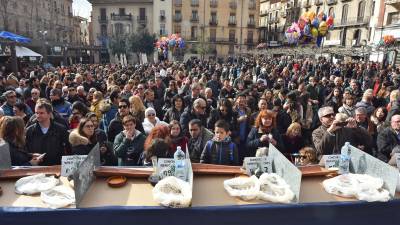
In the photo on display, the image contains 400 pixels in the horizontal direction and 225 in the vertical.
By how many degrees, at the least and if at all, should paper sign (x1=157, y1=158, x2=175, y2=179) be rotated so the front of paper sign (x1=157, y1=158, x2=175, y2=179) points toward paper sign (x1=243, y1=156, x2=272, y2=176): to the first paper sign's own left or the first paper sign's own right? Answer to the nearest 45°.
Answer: approximately 90° to the first paper sign's own left

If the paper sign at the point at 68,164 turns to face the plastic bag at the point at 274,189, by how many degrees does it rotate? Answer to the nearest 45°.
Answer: approximately 45° to its left

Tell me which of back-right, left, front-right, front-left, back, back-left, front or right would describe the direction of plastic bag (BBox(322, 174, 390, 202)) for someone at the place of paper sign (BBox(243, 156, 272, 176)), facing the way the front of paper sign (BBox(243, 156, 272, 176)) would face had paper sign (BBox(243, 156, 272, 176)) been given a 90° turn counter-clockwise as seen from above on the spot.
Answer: front

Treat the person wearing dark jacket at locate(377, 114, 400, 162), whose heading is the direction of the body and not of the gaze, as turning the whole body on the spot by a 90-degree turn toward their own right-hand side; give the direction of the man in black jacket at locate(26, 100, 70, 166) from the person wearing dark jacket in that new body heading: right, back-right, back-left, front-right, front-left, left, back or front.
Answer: front

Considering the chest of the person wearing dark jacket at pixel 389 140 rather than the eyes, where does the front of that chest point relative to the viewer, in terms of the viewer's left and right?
facing the viewer and to the right of the viewer

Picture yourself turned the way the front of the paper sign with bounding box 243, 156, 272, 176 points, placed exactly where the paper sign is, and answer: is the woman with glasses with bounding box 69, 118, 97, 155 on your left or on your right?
on your right

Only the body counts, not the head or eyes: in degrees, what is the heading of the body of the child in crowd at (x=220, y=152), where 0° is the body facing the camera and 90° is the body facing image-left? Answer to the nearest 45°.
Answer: approximately 0°

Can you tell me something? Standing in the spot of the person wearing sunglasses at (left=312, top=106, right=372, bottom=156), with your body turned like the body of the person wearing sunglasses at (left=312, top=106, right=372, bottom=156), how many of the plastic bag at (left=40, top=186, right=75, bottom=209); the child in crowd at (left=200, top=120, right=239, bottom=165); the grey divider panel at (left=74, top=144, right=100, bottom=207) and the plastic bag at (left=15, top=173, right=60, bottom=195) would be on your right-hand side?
4

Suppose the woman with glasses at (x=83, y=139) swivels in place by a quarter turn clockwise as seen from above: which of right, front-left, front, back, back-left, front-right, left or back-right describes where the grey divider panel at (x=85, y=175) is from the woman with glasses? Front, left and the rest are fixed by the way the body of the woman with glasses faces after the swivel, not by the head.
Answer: front-left

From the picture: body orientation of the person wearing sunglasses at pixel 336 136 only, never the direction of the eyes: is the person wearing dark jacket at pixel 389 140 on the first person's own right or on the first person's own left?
on the first person's own left

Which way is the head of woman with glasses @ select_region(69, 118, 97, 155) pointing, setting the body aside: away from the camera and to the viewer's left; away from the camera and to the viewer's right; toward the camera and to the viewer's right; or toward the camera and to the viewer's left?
toward the camera and to the viewer's right

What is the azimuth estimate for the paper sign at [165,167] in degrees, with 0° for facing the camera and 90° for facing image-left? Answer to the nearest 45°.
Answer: approximately 0°

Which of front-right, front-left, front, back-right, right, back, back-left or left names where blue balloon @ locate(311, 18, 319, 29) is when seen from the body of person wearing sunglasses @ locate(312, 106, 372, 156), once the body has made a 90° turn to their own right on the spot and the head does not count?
back-right

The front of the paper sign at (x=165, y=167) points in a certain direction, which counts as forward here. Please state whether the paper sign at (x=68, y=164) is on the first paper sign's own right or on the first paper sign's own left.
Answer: on the first paper sign's own right
